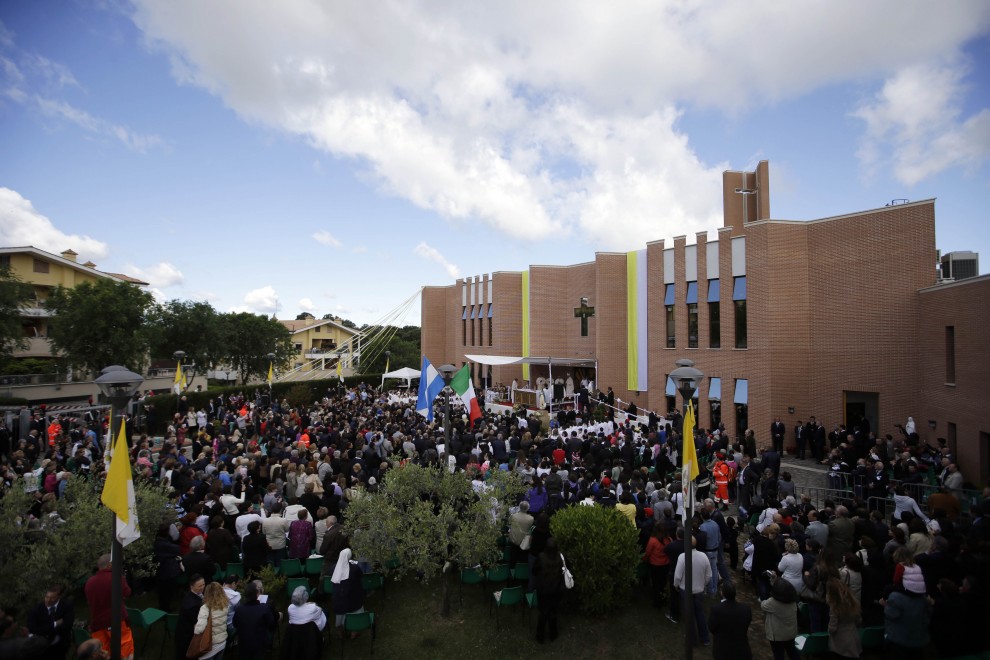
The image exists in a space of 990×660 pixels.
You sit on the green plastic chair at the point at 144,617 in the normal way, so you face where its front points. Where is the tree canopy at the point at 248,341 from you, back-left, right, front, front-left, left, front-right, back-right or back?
front-left

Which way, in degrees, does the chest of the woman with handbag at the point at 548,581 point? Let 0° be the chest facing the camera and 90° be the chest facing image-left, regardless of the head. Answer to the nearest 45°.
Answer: approximately 180°

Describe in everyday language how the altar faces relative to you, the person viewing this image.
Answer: facing the viewer and to the left of the viewer

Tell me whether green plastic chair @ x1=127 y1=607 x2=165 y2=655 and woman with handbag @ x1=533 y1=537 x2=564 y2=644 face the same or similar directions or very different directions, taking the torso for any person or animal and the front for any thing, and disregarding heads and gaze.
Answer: same or similar directions

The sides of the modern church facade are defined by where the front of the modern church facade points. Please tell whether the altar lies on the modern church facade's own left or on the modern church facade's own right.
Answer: on the modern church facade's own right

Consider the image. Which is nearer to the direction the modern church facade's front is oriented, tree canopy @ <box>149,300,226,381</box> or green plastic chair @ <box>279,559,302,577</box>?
the green plastic chair

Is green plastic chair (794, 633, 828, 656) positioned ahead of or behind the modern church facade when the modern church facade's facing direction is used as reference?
ahead

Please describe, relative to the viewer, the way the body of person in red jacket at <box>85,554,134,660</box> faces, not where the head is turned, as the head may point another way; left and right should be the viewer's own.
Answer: facing away from the viewer and to the right of the viewer

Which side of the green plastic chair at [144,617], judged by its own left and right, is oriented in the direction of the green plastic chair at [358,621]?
right

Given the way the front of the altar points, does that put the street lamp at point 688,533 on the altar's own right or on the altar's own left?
on the altar's own left

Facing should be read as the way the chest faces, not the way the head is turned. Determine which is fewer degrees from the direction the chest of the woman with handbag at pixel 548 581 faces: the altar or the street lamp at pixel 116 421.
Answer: the altar

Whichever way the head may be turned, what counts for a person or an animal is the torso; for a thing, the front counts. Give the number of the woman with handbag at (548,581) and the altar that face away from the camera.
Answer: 1

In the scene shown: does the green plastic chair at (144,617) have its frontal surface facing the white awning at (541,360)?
yes

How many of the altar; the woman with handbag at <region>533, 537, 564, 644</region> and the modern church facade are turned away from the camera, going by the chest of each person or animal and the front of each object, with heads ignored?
1

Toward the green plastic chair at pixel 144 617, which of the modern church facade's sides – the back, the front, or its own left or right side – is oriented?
front
